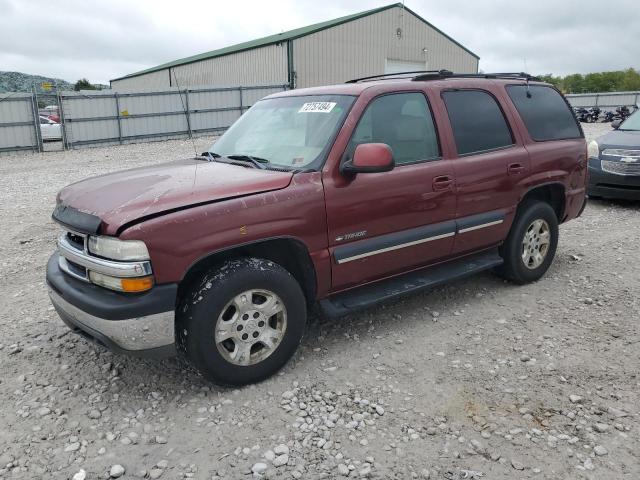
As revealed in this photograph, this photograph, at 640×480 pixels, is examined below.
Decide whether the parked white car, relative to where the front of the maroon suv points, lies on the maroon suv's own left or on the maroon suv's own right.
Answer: on the maroon suv's own right

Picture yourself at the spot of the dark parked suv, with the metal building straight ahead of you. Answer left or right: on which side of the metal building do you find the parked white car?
left

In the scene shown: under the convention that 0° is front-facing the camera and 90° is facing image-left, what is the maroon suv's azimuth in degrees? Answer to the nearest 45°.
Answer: approximately 45°

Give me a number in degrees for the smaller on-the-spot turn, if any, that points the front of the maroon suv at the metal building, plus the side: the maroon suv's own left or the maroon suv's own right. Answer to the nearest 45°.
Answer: approximately 135° to the maroon suv's own right

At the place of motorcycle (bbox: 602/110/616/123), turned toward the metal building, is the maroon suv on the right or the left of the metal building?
left

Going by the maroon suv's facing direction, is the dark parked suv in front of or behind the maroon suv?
behind

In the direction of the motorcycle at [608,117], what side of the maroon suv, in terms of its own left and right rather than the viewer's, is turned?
back
